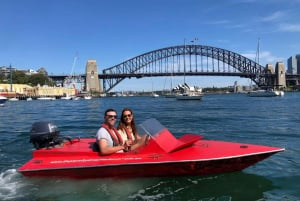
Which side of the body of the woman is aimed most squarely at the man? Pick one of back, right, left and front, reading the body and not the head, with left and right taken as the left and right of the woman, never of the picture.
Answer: right

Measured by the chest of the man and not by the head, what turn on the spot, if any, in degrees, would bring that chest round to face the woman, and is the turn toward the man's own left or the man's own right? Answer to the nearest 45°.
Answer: approximately 90° to the man's own left

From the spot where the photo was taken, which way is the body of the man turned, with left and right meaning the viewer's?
facing the viewer and to the right of the viewer

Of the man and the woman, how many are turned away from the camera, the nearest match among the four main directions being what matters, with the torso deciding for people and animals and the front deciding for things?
0

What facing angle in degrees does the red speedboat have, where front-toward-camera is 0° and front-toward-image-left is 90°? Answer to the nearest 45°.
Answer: approximately 270°
